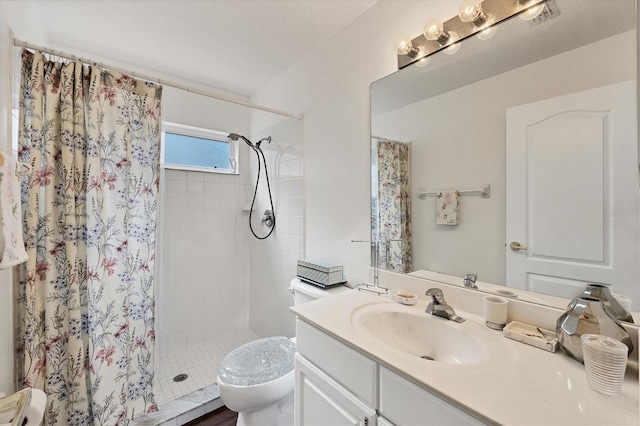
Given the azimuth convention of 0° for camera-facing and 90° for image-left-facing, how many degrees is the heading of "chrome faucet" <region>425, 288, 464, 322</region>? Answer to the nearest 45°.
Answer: approximately 45°

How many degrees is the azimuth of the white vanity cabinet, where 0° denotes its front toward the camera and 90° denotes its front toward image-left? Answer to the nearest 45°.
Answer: approximately 45°

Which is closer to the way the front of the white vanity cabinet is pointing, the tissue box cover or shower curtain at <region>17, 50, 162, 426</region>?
the shower curtain

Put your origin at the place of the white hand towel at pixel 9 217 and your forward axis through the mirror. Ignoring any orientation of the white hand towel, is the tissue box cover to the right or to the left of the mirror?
left

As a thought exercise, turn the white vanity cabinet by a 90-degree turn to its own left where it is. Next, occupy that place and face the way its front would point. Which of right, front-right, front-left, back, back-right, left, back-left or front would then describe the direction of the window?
back

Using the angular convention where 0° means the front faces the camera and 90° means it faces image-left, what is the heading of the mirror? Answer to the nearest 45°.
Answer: approximately 45°

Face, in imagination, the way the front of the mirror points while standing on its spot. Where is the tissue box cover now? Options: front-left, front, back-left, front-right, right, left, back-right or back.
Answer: front-right

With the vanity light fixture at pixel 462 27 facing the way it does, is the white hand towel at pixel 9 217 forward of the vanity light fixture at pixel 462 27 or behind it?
forward
